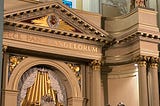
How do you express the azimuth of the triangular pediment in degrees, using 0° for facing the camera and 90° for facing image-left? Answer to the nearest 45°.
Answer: approximately 315°
